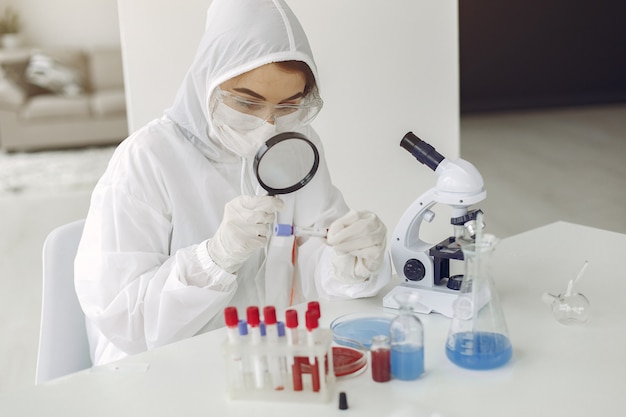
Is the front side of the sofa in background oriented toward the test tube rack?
yes

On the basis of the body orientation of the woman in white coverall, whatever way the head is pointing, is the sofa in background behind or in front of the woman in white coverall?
behind

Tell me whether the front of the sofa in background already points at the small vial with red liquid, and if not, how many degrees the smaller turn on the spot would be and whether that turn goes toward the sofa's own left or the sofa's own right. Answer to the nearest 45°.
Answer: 0° — it already faces it

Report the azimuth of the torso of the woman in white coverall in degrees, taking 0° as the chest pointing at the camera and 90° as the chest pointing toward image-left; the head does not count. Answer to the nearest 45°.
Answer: approximately 315°

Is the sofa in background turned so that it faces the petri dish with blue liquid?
yes
